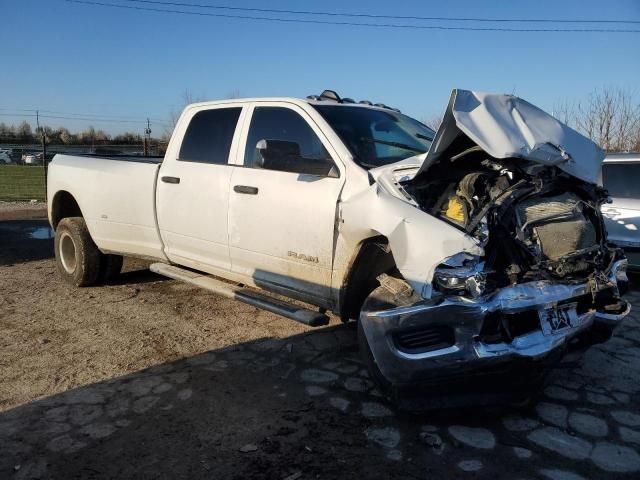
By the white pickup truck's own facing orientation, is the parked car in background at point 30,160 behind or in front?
behind

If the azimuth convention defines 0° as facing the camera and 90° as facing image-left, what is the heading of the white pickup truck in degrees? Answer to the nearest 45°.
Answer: approximately 315°

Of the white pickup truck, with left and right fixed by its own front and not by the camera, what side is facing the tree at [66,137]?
back
